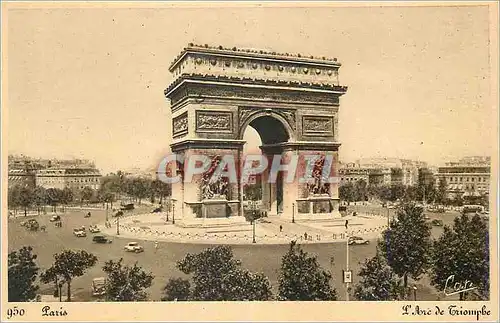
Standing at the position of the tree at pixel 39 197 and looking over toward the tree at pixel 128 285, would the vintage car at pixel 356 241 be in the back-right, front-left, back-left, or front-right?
front-left

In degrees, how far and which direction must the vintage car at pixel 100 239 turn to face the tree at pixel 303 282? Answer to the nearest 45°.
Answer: approximately 45° to its right

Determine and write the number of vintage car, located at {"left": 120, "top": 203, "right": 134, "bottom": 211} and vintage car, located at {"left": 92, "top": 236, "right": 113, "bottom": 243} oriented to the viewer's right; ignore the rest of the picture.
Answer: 1

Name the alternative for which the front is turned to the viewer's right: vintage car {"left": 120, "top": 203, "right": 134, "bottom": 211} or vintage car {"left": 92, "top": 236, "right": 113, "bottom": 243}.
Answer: vintage car {"left": 92, "top": 236, "right": 113, "bottom": 243}

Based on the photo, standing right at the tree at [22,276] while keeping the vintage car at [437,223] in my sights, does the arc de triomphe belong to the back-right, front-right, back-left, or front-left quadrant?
front-left

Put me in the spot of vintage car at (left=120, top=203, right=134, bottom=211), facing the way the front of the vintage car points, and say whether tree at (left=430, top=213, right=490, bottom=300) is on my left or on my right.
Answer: on my left

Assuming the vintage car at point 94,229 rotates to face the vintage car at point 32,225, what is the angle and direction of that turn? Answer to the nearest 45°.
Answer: approximately 135° to its right

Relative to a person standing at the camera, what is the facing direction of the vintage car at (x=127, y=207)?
facing the viewer and to the left of the viewer

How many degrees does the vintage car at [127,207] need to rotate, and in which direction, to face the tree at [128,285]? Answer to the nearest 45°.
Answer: approximately 45° to its left

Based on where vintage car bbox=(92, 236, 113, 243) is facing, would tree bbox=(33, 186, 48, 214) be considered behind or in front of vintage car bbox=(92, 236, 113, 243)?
behind

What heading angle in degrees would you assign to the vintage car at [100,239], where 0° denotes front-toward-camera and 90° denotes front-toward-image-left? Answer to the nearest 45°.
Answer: approximately 270°

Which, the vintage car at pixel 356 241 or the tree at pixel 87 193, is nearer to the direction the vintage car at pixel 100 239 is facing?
the vintage car

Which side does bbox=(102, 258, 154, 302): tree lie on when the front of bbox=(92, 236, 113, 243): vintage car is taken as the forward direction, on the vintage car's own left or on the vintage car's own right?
on the vintage car's own right
